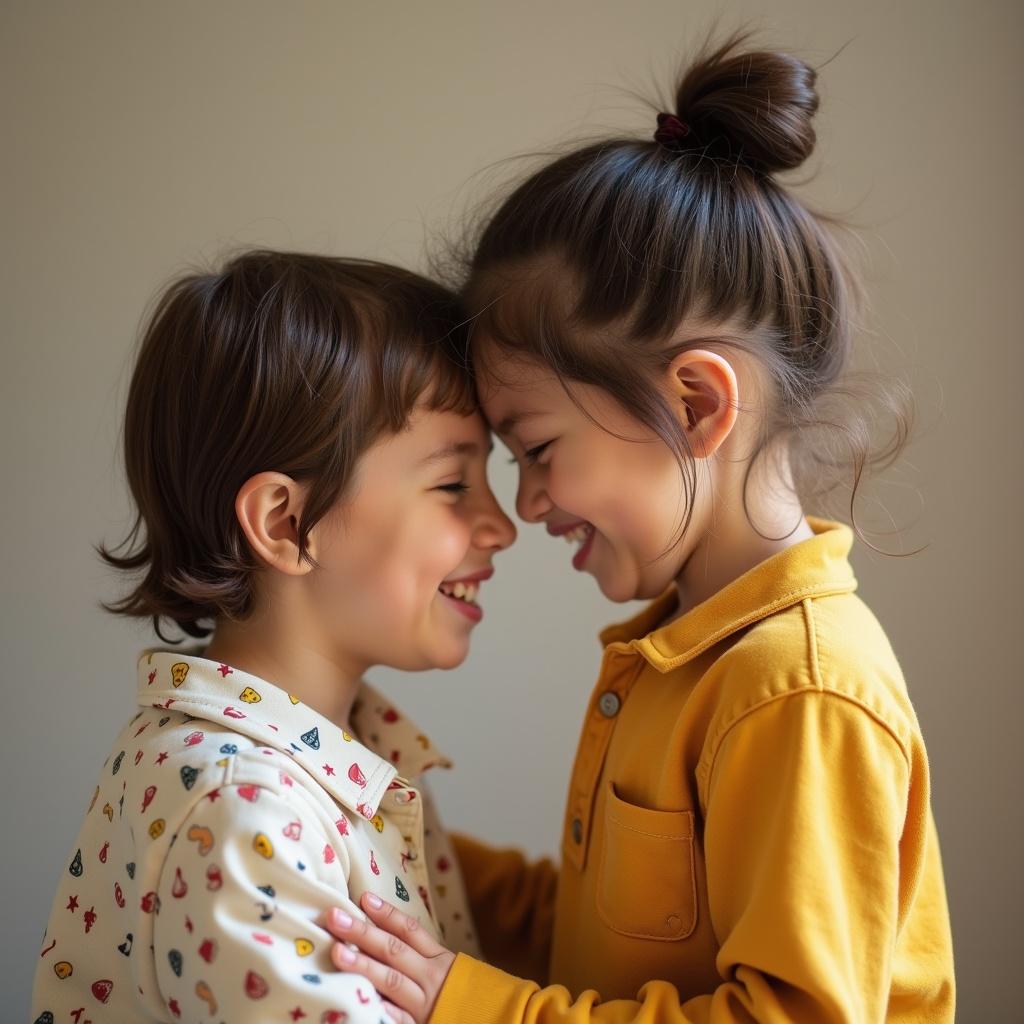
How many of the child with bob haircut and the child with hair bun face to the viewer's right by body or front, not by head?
1

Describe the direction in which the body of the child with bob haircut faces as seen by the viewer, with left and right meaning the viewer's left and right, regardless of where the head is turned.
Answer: facing to the right of the viewer

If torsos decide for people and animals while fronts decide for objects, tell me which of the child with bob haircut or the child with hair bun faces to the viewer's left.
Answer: the child with hair bun

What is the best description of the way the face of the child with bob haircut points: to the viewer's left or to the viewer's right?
to the viewer's right

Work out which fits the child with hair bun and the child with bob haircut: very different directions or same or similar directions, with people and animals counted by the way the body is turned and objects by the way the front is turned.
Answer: very different directions

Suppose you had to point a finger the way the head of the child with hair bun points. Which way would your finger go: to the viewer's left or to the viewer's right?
to the viewer's left

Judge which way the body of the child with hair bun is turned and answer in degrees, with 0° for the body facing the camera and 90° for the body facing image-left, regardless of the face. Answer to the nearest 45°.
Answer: approximately 90°
